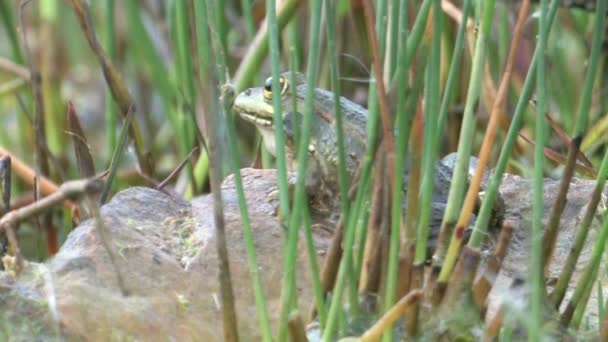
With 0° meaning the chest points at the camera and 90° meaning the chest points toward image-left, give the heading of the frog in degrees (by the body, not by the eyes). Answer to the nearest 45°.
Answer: approximately 90°

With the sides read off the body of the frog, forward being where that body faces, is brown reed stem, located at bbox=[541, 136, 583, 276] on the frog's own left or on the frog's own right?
on the frog's own left

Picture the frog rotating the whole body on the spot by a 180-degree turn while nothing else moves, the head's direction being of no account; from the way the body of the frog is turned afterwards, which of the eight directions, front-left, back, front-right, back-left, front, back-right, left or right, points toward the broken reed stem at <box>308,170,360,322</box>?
right

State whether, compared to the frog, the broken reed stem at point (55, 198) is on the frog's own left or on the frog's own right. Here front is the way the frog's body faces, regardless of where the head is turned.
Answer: on the frog's own left

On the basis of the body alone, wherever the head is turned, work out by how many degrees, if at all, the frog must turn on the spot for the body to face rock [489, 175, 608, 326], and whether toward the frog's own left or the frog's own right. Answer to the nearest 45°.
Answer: approximately 135° to the frog's own left

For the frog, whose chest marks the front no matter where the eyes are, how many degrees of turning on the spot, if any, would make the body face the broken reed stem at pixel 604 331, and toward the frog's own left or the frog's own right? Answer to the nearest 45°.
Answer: approximately 135° to the frog's own left

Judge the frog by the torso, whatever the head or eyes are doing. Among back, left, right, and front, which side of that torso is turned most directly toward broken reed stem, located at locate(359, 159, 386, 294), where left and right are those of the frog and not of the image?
left

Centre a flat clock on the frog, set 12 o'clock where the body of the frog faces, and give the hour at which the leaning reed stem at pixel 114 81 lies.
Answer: The leaning reed stem is roughly at 12 o'clock from the frog.

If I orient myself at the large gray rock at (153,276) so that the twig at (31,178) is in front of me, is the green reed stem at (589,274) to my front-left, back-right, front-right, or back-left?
back-right

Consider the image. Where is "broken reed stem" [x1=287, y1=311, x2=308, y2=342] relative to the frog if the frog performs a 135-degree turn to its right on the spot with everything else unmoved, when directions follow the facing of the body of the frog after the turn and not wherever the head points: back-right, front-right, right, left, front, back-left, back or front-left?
back-right

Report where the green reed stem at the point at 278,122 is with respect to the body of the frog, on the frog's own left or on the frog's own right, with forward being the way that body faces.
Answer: on the frog's own left
